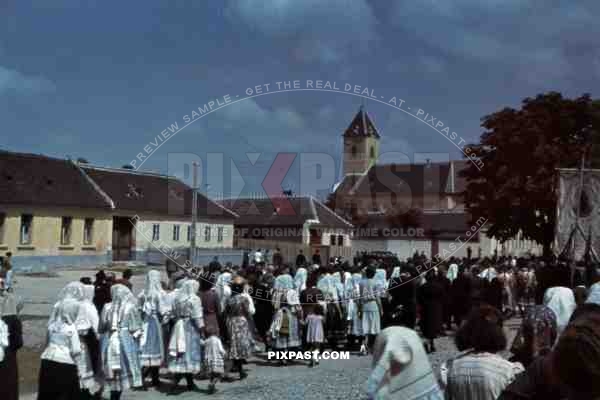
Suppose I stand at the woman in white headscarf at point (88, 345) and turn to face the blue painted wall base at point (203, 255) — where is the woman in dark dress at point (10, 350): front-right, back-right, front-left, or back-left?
back-left

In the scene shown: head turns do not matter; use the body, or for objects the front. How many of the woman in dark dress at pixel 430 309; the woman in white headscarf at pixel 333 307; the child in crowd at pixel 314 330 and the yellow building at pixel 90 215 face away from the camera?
3

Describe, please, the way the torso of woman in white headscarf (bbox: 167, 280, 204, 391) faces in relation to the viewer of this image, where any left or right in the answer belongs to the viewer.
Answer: facing away from the viewer and to the right of the viewer

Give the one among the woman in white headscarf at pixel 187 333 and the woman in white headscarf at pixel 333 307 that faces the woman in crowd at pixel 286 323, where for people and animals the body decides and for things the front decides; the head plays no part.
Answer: the woman in white headscarf at pixel 187 333

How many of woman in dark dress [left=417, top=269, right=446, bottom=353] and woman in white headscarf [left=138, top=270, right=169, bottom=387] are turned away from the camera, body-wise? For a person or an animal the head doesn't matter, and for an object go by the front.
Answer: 2

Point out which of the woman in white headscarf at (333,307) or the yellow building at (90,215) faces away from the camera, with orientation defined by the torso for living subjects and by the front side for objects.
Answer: the woman in white headscarf

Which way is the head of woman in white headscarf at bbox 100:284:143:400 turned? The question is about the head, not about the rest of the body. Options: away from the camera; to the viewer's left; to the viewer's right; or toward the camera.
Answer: away from the camera

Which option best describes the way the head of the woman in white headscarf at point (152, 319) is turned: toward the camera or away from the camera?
away from the camera
